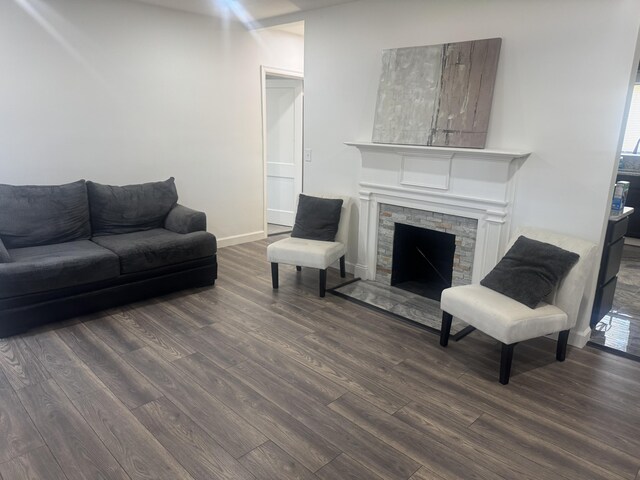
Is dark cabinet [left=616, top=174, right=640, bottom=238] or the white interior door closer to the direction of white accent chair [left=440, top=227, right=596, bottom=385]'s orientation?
the white interior door

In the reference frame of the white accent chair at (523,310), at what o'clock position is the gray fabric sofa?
The gray fabric sofa is roughly at 1 o'clock from the white accent chair.

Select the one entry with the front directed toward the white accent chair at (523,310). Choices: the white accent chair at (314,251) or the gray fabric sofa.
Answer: the gray fabric sofa

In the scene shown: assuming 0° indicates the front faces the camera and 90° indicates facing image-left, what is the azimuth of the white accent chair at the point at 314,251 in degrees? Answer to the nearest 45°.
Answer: approximately 45°

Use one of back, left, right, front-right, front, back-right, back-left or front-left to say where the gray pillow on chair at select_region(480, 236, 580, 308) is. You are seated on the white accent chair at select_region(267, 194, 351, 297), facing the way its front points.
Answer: left

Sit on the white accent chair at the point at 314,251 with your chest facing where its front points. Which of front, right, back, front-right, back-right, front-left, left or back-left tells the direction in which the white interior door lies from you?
back-right

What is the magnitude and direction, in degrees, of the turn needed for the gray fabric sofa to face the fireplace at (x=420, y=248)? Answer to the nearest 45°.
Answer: approximately 45° to its left

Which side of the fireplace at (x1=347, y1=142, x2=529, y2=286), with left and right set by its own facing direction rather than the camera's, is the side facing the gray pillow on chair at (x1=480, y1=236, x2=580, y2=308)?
left

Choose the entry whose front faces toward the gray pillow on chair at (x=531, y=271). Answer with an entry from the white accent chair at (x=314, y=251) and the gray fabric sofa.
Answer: the gray fabric sofa

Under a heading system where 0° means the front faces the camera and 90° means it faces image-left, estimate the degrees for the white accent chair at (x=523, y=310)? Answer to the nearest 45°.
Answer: approximately 45°

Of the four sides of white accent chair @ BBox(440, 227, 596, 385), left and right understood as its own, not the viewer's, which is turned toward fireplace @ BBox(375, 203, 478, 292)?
right

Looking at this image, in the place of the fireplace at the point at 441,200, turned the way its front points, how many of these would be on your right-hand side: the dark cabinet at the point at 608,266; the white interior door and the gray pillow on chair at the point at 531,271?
1

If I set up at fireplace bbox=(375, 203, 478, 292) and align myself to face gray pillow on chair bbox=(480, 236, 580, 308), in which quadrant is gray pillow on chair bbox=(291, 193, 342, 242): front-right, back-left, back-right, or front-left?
back-right

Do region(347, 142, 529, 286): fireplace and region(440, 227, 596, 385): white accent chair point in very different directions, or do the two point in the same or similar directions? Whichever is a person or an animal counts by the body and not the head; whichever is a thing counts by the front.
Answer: same or similar directions
